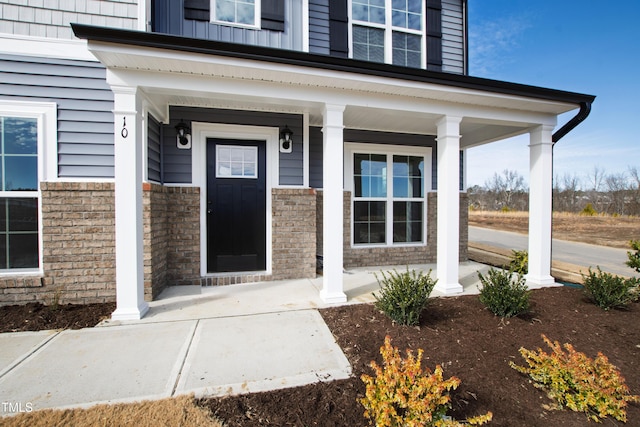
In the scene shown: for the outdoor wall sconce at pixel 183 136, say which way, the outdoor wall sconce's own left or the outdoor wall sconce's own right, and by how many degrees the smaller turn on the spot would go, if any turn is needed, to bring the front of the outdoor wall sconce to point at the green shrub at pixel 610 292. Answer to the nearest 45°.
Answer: approximately 45° to the outdoor wall sconce's own left

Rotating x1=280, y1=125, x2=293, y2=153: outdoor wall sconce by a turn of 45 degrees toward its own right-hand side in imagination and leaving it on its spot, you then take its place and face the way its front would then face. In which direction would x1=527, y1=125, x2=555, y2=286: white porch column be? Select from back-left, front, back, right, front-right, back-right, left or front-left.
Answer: back-left

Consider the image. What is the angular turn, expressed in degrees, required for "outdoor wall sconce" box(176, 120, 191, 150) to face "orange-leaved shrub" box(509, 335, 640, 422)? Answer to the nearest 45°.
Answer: approximately 45° to its left

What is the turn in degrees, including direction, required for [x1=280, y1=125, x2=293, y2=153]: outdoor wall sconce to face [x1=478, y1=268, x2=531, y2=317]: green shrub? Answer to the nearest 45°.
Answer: approximately 45° to its left

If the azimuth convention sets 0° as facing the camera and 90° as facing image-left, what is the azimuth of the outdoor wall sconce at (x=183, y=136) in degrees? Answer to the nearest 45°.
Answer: approximately 0°

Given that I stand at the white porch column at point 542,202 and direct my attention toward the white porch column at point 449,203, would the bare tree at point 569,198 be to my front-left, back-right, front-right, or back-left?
back-right

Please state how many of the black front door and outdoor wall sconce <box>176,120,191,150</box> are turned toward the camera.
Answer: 2

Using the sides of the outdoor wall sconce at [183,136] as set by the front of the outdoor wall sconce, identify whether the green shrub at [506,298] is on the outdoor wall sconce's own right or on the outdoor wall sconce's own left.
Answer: on the outdoor wall sconce's own left

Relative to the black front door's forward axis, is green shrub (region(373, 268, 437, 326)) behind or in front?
in front

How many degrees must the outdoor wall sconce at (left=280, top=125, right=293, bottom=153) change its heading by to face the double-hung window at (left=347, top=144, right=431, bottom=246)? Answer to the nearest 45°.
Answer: approximately 135° to its left

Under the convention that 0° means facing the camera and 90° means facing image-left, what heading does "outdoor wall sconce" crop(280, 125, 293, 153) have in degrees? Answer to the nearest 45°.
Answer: approximately 0°
